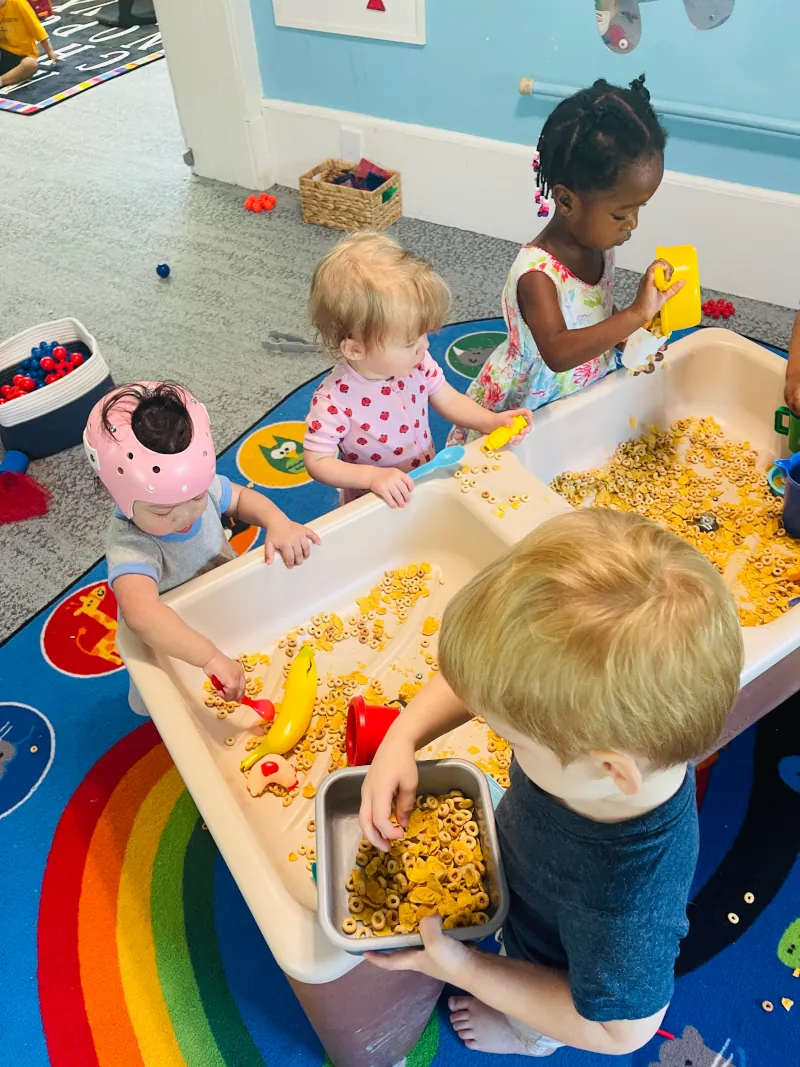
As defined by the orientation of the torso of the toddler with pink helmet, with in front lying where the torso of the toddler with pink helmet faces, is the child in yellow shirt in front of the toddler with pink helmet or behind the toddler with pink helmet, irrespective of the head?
behind

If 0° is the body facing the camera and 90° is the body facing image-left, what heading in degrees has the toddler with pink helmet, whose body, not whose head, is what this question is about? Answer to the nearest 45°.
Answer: approximately 315°

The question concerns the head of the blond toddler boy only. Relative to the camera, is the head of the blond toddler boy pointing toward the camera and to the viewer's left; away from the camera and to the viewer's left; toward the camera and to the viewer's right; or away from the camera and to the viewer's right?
away from the camera and to the viewer's left

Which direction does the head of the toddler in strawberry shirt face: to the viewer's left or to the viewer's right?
to the viewer's right
